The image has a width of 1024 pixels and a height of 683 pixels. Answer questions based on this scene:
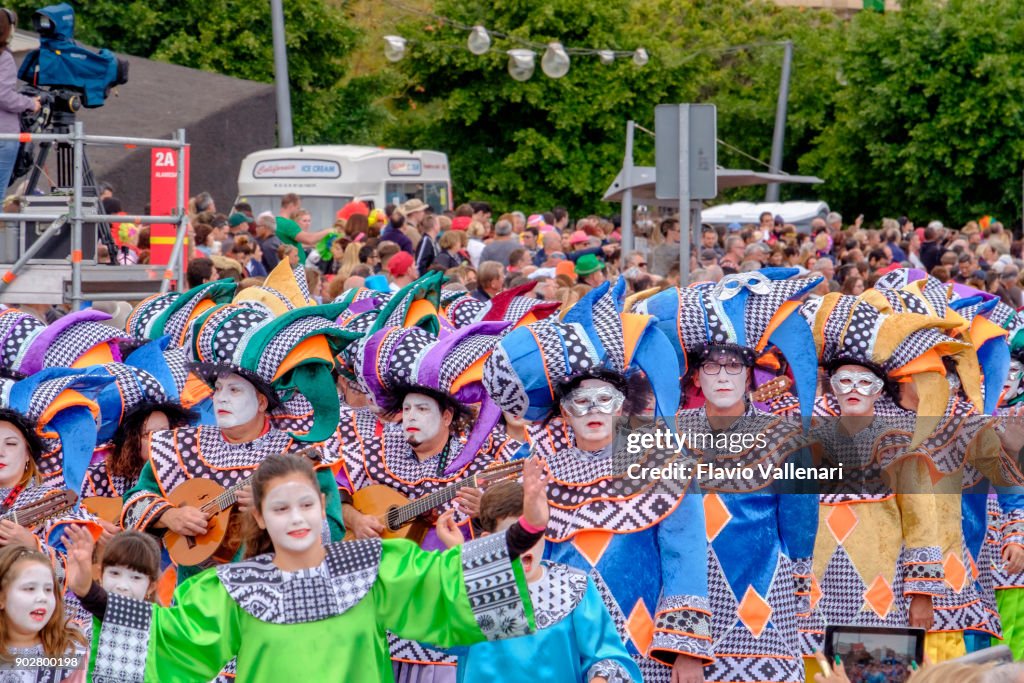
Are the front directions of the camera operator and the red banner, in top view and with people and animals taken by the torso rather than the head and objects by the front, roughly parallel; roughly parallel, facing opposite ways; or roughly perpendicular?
roughly perpendicular

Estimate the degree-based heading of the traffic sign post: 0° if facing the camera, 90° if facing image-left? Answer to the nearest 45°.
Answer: approximately 180°

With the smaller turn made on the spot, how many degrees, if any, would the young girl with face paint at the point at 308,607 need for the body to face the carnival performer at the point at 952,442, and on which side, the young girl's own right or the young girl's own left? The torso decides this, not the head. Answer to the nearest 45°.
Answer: approximately 135° to the young girl's own left

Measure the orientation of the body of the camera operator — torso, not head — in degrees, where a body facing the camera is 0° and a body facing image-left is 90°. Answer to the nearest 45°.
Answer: approximately 270°

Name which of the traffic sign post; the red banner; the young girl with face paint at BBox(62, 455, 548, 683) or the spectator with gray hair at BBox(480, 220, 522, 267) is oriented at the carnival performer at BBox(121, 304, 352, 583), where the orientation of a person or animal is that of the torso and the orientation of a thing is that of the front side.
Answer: the red banner

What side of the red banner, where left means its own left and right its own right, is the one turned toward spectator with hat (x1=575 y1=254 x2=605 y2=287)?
left

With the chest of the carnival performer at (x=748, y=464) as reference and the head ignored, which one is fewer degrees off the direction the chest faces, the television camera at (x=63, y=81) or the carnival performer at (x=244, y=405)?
the carnival performer

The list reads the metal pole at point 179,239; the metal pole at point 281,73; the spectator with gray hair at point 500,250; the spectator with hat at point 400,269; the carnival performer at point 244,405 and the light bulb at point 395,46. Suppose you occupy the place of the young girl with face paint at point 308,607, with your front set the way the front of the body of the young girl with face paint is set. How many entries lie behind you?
6

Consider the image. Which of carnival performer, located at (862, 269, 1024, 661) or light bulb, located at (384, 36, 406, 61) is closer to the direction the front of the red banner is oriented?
the carnival performer

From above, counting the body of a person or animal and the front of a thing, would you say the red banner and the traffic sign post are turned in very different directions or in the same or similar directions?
very different directions
